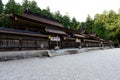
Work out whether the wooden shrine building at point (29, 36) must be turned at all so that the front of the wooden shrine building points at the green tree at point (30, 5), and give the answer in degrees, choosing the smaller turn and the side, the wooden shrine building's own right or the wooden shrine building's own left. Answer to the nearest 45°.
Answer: approximately 135° to the wooden shrine building's own left

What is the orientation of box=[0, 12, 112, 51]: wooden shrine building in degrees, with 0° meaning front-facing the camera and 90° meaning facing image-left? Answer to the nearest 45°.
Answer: approximately 315°

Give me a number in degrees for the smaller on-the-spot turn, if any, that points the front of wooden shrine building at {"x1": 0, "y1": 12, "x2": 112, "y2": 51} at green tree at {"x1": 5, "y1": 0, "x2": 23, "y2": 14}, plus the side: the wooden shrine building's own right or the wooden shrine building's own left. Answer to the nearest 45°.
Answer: approximately 180°
